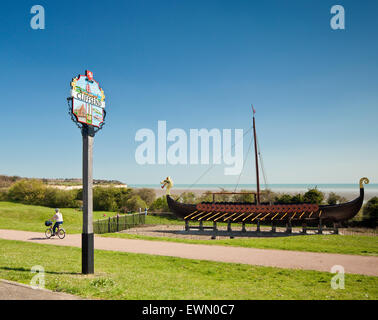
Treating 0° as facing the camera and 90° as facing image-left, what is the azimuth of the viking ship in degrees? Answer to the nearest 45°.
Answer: approximately 90°

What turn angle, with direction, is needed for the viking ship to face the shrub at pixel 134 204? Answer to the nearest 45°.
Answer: approximately 45° to its right

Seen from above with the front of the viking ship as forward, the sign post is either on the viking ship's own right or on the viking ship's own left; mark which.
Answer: on the viking ship's own left

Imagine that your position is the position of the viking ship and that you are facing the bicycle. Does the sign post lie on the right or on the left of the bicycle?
left
